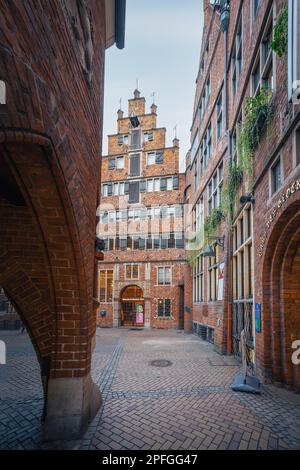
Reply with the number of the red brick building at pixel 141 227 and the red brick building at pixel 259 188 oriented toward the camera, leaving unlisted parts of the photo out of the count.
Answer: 1

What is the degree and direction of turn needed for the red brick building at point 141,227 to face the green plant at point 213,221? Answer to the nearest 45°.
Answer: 0° — it already faces it

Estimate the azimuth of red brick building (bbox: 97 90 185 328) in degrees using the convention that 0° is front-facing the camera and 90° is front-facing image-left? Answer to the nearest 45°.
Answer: approximately 0°

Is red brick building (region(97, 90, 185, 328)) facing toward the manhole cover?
yes

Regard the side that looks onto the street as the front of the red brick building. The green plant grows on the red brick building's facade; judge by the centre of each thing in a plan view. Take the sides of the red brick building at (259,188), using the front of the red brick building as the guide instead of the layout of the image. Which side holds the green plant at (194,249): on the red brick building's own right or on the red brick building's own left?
on the red brick building's own right

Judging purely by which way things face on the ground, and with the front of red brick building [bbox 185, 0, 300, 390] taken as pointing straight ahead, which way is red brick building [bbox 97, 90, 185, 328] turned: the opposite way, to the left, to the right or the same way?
to the left

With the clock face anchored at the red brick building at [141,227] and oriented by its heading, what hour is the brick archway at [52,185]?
The brick archway is roughly at 12 o'clock from the red brick building.

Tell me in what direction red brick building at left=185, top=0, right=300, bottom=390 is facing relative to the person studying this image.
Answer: facing to the left of the viewer
